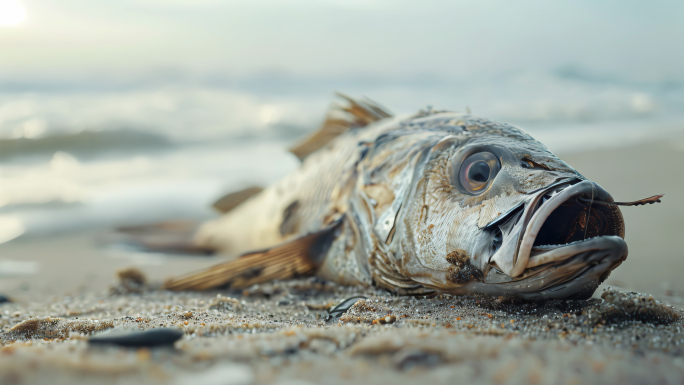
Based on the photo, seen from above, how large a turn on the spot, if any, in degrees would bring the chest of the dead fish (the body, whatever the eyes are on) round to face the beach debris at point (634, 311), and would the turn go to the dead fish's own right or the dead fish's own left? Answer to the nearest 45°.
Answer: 0° — it already faces it

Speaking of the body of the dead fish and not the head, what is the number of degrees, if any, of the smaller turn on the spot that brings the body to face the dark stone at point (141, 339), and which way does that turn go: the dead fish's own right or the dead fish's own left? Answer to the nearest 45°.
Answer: approximately 90° to the dead fish's own right

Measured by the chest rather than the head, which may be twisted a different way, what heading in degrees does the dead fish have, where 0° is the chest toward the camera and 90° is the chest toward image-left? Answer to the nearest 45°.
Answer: approximately 315°
